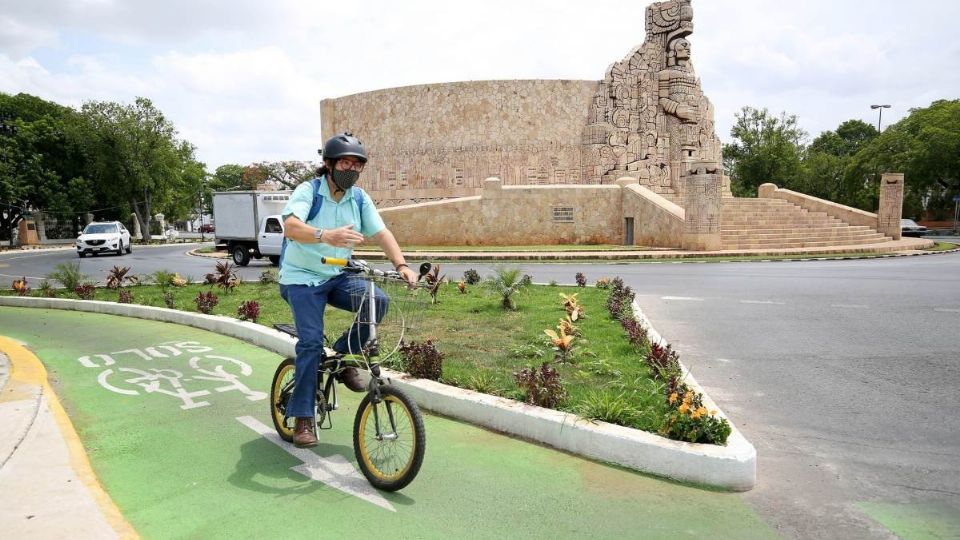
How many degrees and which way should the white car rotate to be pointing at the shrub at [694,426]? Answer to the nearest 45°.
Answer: approximately 45° to its left

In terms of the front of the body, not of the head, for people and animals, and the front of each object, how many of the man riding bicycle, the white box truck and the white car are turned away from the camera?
0

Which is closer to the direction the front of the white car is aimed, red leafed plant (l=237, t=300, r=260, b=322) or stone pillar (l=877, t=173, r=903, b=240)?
the red leafed plant

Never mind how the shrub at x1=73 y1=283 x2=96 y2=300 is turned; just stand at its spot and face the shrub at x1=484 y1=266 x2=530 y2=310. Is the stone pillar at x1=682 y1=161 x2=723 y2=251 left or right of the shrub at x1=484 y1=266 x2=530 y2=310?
left

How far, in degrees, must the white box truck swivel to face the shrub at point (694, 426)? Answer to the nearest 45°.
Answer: approximately 45° to its right

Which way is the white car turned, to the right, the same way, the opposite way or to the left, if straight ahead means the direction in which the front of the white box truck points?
to the right

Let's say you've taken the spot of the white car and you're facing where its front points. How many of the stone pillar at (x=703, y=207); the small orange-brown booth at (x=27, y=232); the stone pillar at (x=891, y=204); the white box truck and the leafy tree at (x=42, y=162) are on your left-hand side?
3

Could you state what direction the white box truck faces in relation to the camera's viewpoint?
facing the viewer and to the right of the viewer

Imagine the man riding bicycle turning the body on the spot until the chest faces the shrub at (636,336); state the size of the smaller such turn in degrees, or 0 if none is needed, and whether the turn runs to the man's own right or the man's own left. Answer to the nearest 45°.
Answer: approximately 90° to the man's own left

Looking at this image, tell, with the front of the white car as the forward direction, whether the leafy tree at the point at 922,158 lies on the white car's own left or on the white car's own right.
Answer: on the white car's own left

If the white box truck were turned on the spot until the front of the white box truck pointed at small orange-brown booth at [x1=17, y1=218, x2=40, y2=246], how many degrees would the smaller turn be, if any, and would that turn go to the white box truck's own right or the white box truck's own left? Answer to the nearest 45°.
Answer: approximately 180°

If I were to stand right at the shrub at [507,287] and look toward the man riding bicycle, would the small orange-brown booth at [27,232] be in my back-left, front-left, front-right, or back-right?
back-right

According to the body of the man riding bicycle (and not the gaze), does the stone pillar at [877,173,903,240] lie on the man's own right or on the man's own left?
on the man's own left

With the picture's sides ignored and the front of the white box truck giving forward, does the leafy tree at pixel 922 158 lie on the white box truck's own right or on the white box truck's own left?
on the white box truck's own left

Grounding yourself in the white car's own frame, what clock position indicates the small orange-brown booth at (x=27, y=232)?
The small orange-brown booth is roughly at 4 o'clock from the white car.

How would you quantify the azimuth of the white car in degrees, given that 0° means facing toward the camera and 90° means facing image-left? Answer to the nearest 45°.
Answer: approximately 45°

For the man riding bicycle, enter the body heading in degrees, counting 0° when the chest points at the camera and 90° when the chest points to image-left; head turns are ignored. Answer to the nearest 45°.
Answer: approximately 315°
